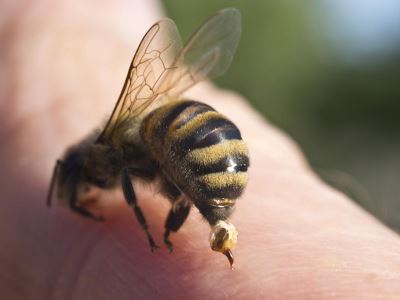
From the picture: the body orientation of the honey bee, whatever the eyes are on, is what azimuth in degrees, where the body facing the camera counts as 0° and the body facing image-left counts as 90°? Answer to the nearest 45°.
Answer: approximately 90°
